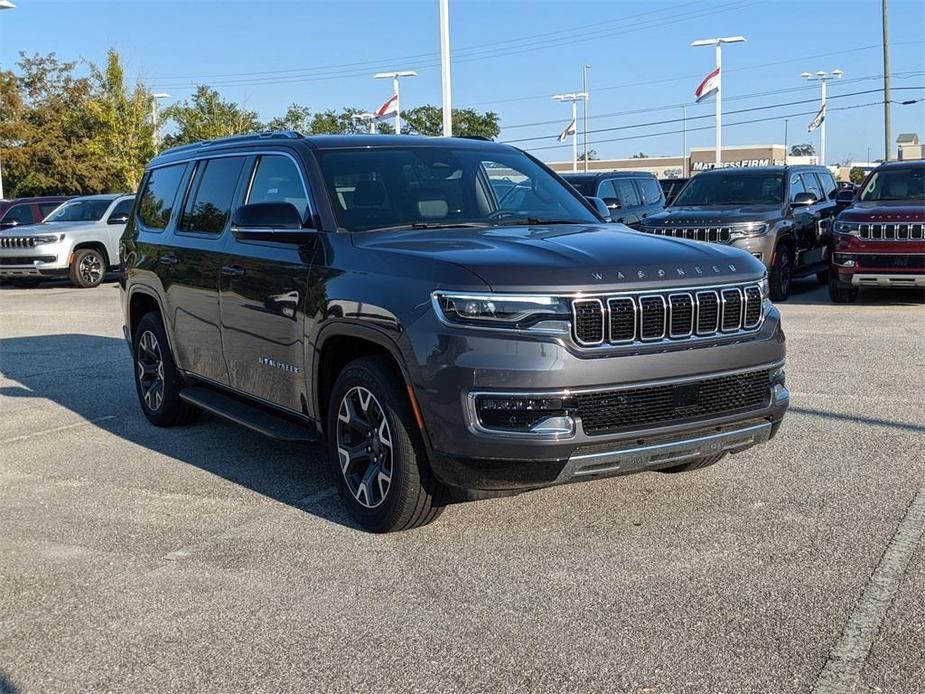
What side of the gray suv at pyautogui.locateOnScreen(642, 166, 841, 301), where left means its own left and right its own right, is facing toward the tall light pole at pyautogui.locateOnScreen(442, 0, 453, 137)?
right

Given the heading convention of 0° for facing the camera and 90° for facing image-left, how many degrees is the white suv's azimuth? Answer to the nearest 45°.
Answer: approximately 45°

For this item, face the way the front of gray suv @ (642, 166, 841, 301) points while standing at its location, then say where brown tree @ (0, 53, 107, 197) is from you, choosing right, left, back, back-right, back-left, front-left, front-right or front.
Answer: right

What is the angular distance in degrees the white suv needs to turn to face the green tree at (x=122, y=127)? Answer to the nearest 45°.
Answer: approximately 135° to its right

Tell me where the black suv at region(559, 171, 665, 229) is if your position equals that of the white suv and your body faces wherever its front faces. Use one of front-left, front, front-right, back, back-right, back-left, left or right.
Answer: left

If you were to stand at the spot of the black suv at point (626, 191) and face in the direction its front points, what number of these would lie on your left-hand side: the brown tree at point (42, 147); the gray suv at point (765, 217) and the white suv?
1

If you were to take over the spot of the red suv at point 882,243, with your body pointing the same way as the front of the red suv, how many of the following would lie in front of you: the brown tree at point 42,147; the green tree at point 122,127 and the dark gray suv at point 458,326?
1

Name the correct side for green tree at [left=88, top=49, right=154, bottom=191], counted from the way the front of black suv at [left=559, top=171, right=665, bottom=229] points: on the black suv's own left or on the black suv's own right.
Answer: on the black suv's own right

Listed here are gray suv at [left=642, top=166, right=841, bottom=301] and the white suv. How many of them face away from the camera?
0

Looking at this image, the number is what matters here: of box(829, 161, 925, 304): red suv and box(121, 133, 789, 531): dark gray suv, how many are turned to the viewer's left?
0
